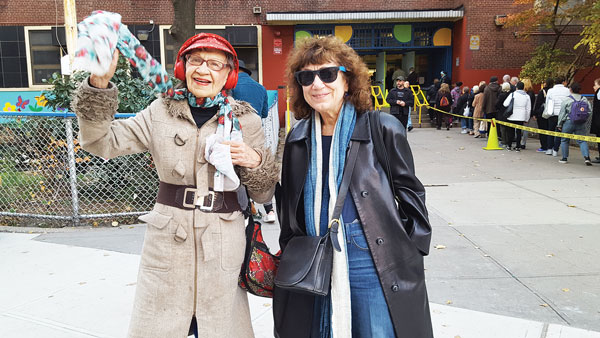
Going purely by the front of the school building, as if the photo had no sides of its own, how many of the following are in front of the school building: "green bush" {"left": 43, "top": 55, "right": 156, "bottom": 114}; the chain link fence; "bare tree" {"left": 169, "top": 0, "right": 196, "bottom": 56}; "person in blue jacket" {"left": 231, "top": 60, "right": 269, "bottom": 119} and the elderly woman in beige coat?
5

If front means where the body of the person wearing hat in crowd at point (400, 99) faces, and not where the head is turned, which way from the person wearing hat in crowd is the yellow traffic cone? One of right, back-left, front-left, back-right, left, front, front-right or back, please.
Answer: left

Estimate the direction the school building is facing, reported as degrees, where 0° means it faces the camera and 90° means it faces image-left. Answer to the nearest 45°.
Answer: approximately 0°

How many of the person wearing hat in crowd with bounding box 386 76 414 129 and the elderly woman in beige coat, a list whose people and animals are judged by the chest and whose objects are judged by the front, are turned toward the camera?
2

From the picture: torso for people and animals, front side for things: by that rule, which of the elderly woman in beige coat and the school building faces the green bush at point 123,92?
the school building

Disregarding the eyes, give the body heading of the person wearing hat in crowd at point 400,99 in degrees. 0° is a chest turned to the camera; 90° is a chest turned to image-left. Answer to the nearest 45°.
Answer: approximately 0°

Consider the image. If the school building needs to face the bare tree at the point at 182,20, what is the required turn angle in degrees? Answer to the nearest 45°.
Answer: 0° — it already faces it

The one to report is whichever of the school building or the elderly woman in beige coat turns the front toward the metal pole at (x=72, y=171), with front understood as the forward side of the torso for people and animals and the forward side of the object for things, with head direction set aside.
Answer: the school building

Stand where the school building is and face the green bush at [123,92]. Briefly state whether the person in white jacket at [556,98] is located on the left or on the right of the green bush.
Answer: left

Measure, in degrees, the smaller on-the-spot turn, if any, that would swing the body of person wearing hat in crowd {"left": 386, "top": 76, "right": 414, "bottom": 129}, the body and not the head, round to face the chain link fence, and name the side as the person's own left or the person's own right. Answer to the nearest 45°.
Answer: approximately 45° to the person's own right

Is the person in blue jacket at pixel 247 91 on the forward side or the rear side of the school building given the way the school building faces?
on the forward side

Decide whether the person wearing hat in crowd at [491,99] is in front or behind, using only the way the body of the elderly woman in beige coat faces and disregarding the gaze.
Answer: behind
